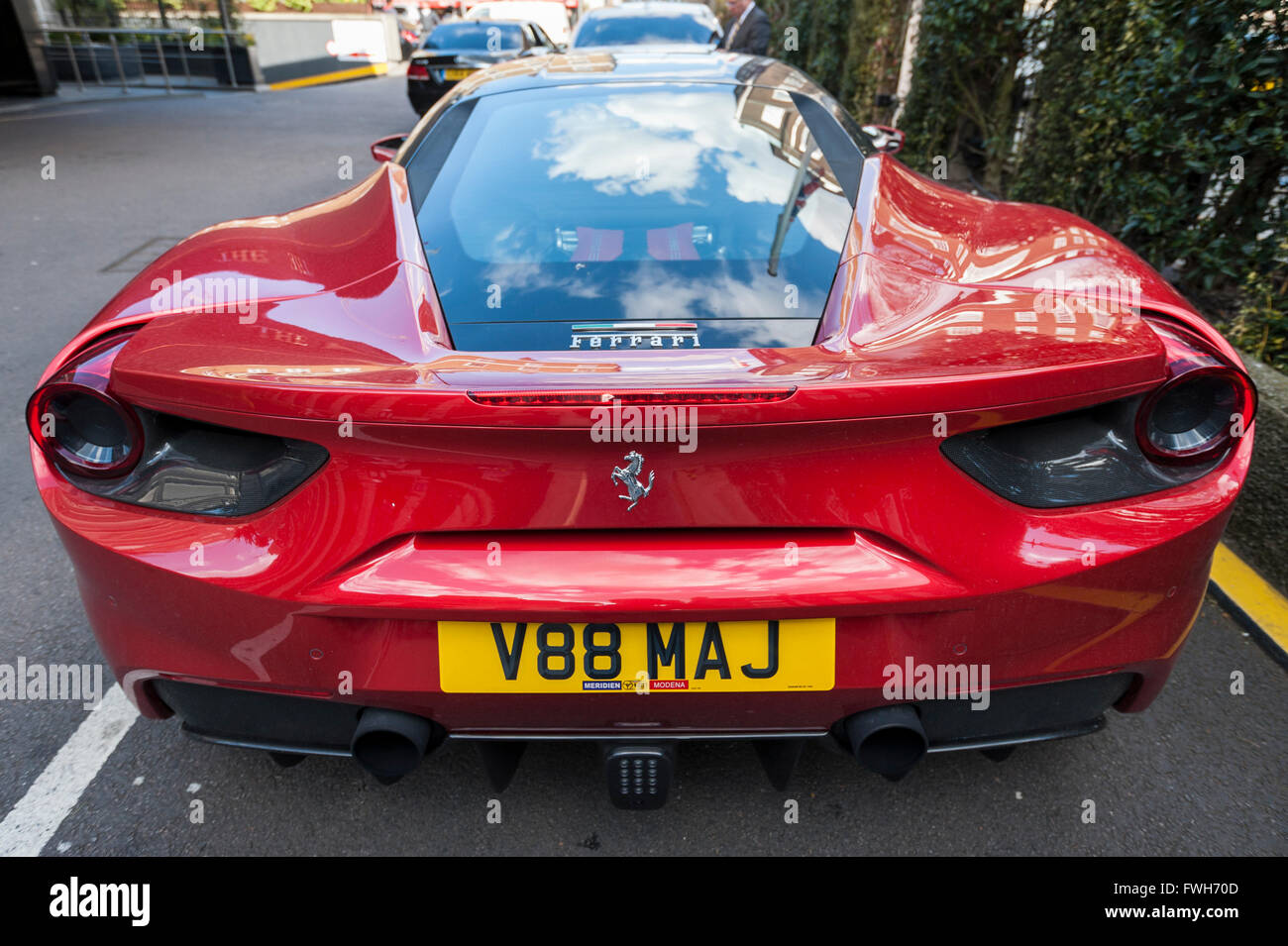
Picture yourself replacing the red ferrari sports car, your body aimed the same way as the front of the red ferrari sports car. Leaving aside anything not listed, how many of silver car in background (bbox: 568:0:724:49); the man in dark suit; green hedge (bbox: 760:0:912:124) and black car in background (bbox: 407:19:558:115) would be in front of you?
4

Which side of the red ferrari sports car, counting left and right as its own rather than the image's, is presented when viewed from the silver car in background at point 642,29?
front

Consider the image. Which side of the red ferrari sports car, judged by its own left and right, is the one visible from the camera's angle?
back

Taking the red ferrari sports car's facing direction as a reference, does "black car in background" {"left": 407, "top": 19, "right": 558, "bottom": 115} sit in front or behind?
in front

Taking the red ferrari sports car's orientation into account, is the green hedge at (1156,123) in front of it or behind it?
in front

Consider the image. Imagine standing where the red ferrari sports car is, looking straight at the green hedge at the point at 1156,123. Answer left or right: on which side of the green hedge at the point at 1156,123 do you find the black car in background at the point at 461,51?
left

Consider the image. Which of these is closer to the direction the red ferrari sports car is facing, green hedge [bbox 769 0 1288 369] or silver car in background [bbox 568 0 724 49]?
the silver car in background
